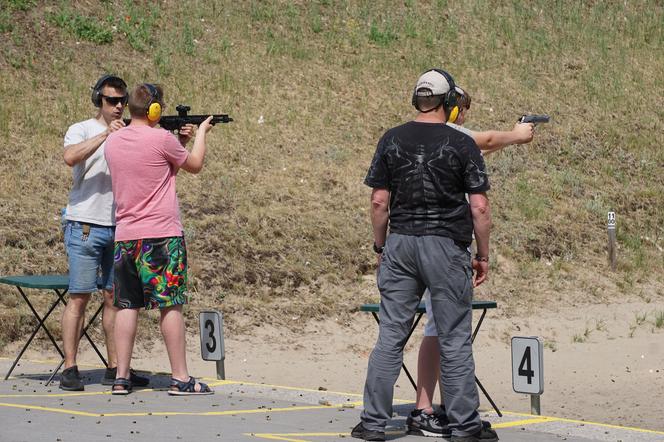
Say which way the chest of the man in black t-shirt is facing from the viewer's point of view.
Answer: away from the camera

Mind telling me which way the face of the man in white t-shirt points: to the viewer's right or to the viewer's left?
to the viewer's right

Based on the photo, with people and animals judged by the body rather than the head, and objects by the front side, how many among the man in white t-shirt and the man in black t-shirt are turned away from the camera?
1

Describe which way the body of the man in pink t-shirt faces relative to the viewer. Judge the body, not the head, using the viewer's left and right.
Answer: facing away from the viewer and to the right of the viewer

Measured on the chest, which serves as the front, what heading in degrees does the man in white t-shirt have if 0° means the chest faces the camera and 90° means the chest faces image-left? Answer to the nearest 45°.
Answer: approximately 315°

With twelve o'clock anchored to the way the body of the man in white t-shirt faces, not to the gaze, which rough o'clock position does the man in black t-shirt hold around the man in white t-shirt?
The man in black t-shirt is roughly at 12 o'clock from the man in white t-shirt.

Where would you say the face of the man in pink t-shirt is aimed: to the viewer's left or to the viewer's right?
to the viewer's right

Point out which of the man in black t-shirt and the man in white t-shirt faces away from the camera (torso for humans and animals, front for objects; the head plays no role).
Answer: the man in black t-shirt

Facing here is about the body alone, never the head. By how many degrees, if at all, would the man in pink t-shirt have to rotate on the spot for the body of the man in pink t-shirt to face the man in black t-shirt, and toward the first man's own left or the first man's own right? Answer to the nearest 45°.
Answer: approximately 90° to the first man's own right
